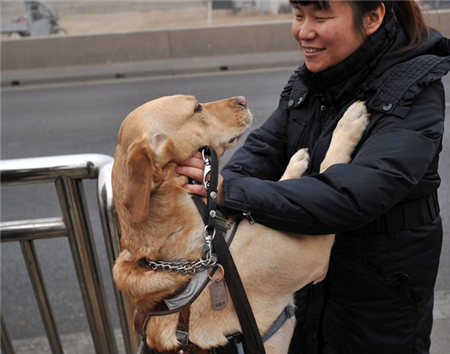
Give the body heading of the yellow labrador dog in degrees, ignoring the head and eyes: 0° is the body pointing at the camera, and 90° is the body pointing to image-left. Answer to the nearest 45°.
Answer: approximately 270°

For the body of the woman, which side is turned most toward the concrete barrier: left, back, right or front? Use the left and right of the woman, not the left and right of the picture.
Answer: right

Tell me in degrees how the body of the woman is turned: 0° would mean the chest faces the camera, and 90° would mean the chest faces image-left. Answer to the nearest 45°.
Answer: approximately 45°

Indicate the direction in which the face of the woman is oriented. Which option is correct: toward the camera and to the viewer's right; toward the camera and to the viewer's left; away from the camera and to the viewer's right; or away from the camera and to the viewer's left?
toward the camera and to the viewer's left

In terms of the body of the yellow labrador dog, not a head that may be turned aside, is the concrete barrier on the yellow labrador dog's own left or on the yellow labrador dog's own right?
on the yellow labrador dog's own left

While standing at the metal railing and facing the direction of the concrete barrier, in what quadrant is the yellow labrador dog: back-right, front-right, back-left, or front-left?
back-right

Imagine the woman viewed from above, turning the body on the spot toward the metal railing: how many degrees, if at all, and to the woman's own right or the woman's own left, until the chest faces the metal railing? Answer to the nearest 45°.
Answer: approximately 45° to the woman's own right

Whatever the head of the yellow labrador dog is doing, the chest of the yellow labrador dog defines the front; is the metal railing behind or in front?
behind
